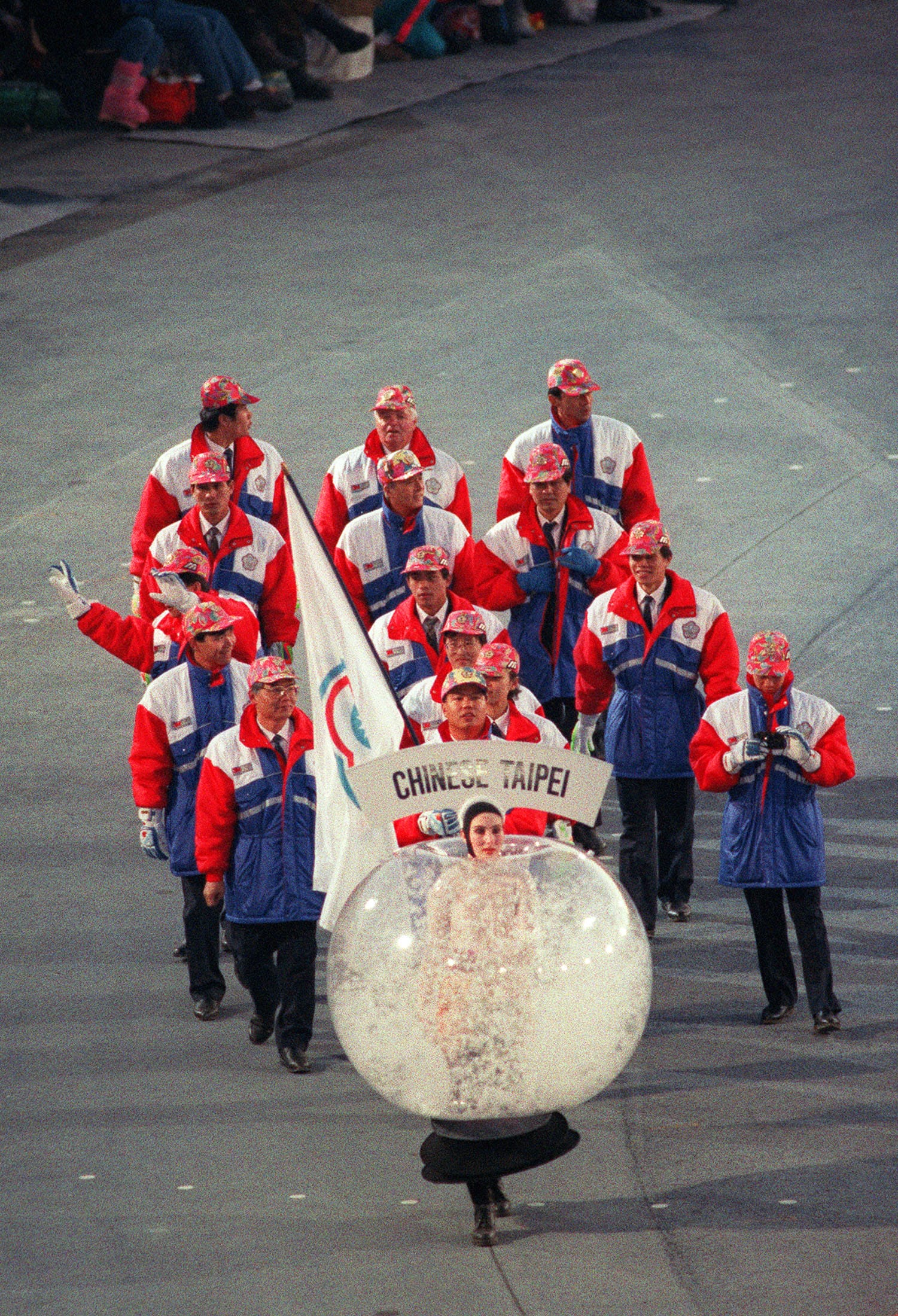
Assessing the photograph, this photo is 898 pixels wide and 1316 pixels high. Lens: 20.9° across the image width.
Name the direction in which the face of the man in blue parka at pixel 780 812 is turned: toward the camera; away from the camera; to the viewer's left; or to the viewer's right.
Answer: toward the camera

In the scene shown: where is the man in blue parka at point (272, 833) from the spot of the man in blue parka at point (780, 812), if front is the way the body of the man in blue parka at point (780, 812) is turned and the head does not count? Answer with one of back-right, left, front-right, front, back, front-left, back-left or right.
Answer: right

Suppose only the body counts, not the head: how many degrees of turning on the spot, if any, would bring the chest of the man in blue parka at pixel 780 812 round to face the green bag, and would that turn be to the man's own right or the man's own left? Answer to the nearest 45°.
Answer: approximately 135° to the man's own right

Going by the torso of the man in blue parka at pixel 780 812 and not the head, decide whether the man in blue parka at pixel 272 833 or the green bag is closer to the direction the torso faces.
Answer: the man in blue parka

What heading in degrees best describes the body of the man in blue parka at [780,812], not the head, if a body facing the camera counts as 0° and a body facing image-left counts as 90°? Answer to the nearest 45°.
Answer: approximately 0°
